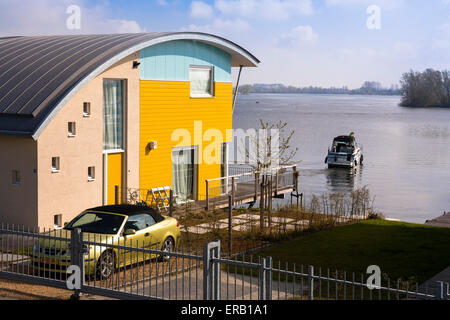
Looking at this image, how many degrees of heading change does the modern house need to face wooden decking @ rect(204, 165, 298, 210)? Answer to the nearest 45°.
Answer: approximately 90° to its left

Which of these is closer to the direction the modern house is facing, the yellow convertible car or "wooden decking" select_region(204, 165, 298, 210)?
the yellow convertible car

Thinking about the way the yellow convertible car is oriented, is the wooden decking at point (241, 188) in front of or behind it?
behind

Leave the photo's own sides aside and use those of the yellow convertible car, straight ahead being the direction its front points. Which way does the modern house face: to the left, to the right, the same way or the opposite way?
to the left

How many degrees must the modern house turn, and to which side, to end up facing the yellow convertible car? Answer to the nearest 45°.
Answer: approximately 45° to its right

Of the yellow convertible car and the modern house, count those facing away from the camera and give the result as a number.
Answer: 0

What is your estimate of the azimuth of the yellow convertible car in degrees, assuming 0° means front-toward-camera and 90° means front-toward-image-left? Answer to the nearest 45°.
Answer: approximately 45°

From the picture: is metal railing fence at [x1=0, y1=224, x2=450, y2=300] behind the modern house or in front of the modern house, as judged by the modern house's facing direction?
in front

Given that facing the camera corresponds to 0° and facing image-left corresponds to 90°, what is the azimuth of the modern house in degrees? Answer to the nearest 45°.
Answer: approximately 315°
